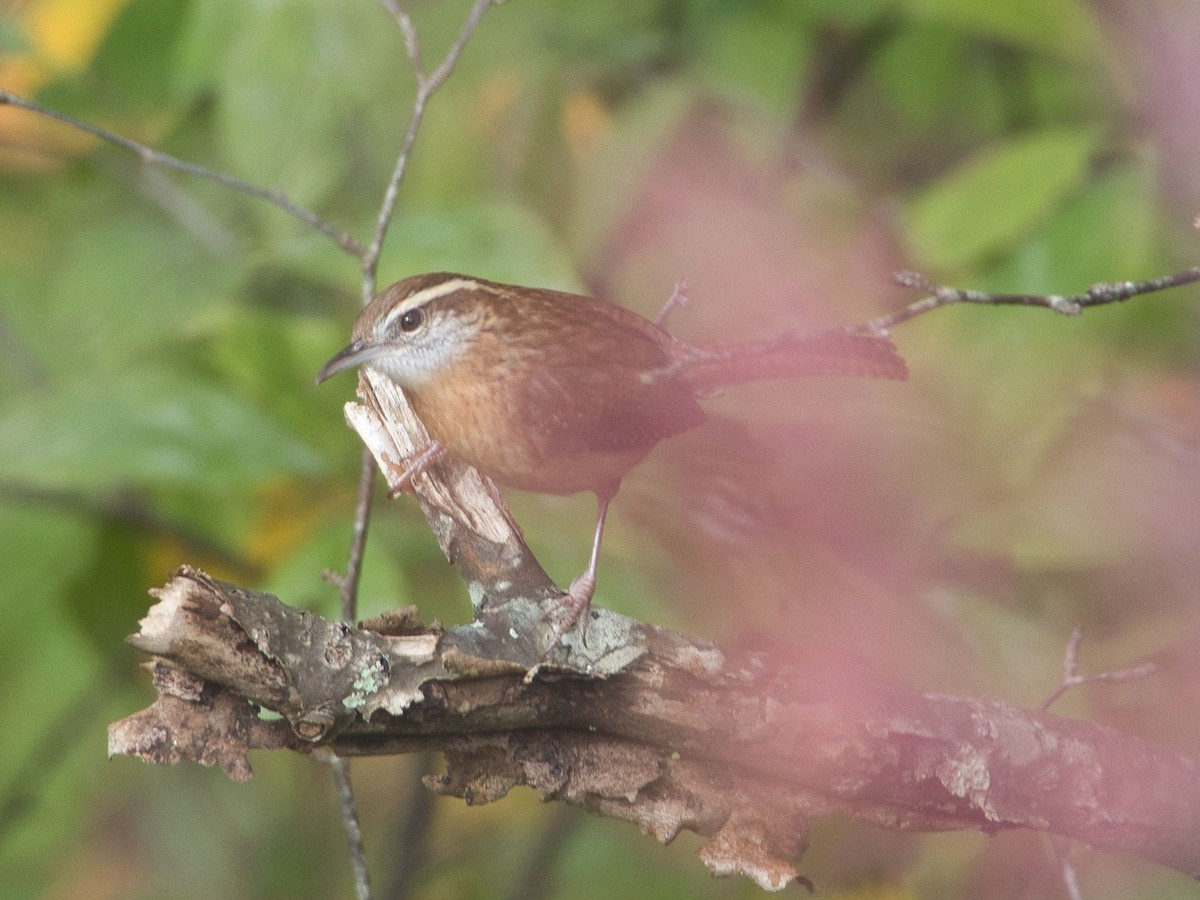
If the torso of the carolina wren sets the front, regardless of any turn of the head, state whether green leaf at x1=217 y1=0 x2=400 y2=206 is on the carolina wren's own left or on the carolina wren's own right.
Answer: on the carolina wren's own right

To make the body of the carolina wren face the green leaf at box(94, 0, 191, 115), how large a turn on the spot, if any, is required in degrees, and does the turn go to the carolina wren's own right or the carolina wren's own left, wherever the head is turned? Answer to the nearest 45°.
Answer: approximately 45° to the carolina wren's own right

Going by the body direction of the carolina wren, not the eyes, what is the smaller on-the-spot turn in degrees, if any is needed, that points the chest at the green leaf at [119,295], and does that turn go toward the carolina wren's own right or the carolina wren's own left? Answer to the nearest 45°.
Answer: approximately 45° to the carolina wren's own right

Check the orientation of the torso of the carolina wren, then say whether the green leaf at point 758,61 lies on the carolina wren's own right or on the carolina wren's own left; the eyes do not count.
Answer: on the carolina wren's own right

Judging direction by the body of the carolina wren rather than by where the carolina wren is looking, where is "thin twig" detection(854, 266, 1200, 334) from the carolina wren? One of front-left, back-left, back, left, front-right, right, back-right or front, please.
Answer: back-left

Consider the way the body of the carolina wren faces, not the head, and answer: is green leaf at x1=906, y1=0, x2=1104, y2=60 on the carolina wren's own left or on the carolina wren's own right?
on the carolina wren's own right

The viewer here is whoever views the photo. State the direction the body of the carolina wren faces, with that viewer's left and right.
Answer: facing to the left of the viewer

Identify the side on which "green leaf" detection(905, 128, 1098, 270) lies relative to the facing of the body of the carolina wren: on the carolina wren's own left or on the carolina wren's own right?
on the carolina wren's own right
